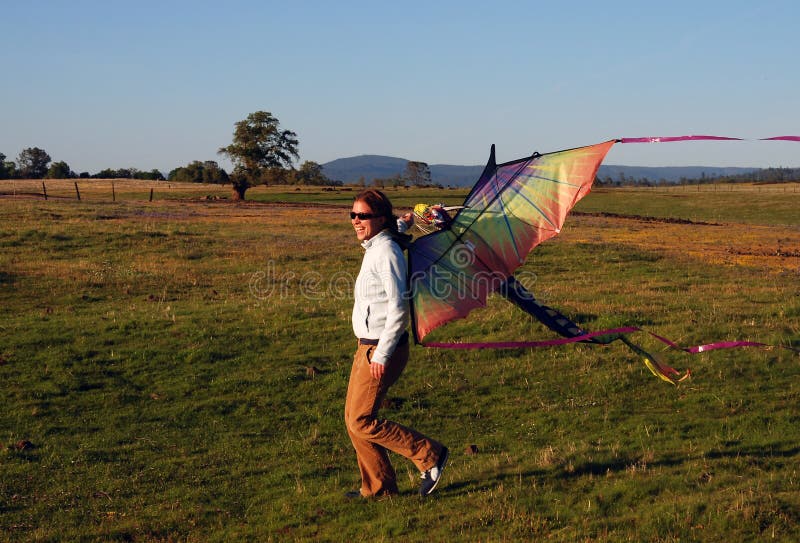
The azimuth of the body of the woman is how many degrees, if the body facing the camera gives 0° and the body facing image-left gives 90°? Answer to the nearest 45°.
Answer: approximately 90°
